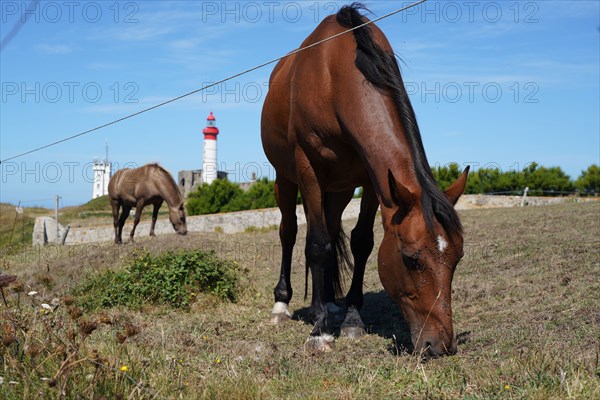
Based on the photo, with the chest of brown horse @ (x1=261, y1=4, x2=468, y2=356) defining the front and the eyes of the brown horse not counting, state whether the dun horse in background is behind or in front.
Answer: behind

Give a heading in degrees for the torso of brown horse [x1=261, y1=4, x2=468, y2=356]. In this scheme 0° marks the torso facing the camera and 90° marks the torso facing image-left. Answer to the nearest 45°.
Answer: approximately 315°

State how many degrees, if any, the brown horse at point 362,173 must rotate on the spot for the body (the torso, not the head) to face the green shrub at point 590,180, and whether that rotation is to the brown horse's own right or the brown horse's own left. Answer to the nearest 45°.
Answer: approximately 135° to the brown horse's own left

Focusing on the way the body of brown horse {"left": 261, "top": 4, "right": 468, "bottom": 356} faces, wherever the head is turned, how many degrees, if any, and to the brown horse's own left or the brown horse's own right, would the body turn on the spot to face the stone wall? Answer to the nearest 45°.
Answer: approximately 135° to the brown horse's own left
